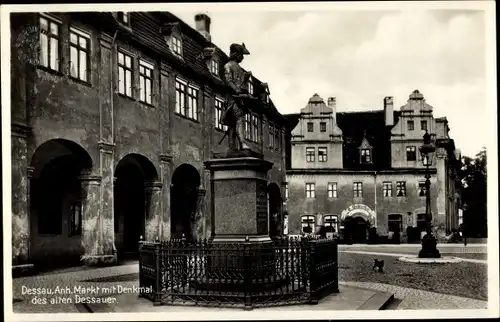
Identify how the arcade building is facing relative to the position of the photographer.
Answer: facing the viewer and to the right of the viewer

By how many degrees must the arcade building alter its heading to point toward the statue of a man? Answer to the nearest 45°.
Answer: approximately 45° to its right
